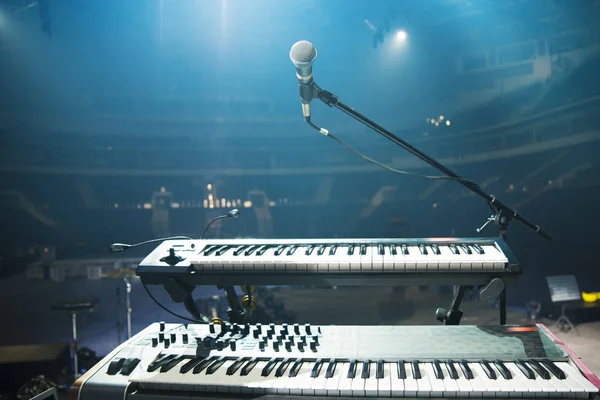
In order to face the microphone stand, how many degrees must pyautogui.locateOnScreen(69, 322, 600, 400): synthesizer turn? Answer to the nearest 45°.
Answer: approximately 135° to its left

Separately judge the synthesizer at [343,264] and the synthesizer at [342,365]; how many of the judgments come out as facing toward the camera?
2

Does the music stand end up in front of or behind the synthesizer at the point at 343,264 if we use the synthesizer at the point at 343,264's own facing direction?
behind

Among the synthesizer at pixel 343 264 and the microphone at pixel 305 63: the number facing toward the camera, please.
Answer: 2

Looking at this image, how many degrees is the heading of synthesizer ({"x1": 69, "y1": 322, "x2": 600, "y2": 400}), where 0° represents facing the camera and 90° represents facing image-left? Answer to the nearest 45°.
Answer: approximately 0°
